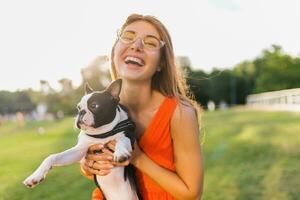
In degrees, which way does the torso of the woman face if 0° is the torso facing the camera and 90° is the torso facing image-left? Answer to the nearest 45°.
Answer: approximately 45°
